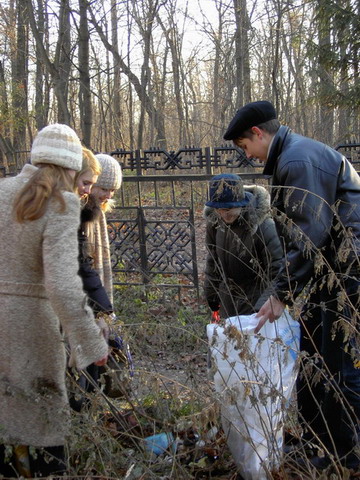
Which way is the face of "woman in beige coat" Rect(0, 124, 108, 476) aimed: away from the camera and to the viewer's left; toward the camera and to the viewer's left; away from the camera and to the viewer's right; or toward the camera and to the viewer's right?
away from the camera and to the viewer's right

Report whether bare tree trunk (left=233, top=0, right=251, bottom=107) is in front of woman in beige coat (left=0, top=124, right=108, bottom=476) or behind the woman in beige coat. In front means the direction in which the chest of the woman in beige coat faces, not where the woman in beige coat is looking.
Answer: in front

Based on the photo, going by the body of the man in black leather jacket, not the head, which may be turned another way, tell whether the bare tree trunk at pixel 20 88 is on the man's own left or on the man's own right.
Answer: on the man's own right

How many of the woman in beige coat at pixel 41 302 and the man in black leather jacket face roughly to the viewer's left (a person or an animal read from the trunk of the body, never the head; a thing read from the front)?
1

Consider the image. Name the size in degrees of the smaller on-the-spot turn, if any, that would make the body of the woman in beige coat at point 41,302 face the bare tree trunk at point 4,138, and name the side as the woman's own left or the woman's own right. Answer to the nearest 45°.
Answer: approximately 45° to the woman's own left

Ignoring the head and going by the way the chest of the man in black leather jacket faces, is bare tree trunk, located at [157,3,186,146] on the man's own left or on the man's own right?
on the man's own right

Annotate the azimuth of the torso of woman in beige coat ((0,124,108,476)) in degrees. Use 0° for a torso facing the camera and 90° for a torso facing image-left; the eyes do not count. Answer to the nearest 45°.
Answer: approximately 225°

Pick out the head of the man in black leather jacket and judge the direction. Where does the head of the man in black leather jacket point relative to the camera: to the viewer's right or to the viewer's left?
to the viewer's left

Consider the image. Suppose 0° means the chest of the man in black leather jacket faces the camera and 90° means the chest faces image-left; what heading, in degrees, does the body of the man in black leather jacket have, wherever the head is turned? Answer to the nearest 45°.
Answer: approximately 90°

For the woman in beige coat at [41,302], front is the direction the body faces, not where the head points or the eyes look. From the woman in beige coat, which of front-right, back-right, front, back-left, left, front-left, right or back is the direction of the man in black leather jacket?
front-right

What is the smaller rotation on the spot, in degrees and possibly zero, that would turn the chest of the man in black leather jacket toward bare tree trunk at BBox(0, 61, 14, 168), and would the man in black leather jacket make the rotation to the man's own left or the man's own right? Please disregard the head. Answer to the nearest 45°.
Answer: approximately 45° to the man's own right

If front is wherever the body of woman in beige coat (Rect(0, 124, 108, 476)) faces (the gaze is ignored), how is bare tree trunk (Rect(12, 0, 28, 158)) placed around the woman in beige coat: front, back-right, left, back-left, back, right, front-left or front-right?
front-left
